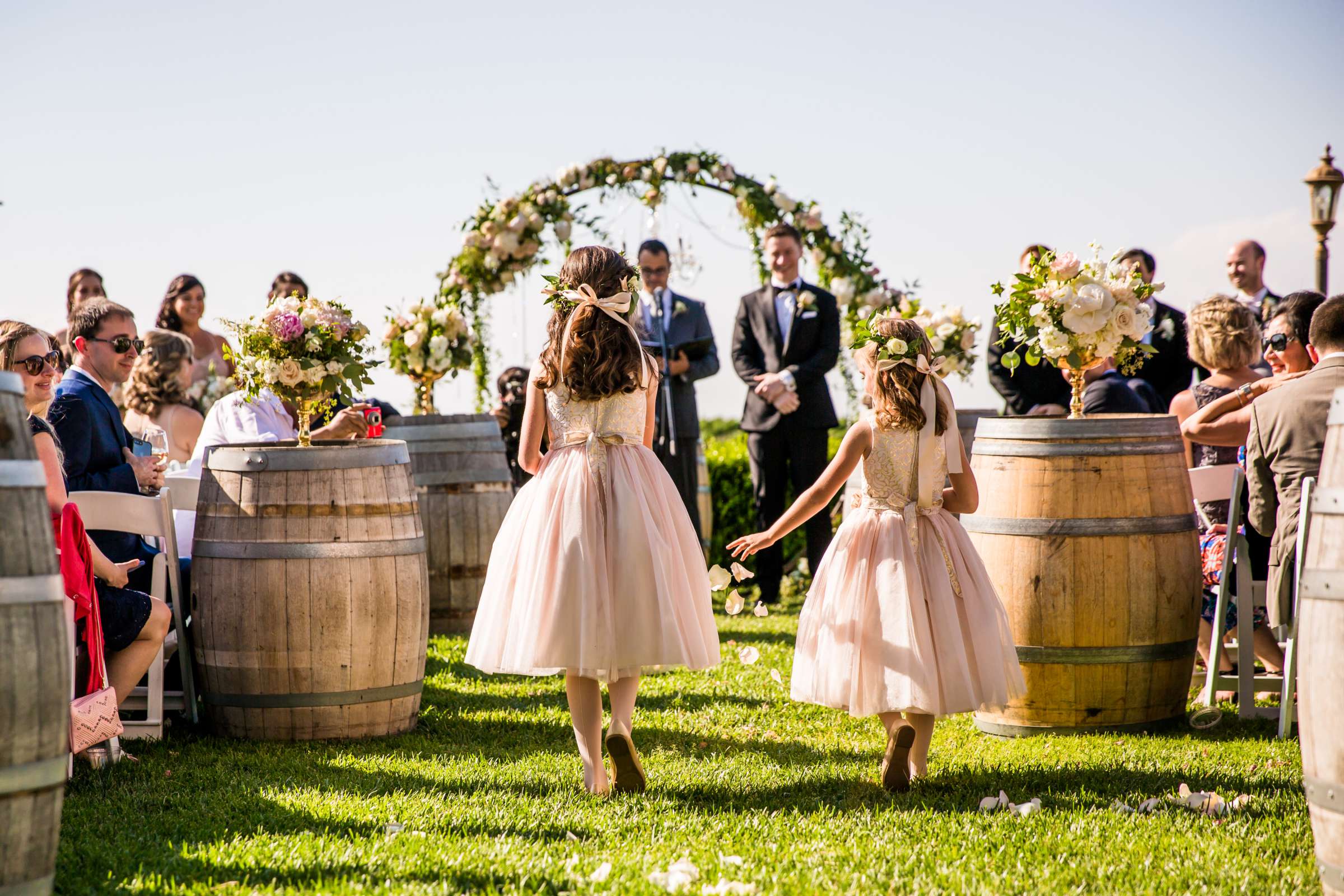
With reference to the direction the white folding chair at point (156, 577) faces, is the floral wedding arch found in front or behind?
in front

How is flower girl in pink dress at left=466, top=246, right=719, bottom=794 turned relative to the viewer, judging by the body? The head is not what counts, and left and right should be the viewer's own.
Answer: facing away from the viewer

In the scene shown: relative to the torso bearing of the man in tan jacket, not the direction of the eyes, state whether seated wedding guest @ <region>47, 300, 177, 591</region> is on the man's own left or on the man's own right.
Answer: on the man's own left

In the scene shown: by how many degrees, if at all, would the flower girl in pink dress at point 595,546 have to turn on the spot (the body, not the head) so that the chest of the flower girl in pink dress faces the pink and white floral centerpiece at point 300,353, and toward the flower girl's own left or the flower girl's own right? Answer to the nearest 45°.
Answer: approximately 45° to the flower girl's own left

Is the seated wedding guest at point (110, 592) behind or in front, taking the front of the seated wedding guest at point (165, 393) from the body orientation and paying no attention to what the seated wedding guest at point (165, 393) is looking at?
behind

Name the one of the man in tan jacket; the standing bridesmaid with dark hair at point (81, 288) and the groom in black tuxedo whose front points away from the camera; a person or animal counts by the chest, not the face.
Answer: the man in tan jacket

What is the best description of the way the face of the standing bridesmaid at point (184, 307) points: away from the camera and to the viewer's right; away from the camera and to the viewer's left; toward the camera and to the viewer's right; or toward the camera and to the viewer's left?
toward the camera and to the viewer's right

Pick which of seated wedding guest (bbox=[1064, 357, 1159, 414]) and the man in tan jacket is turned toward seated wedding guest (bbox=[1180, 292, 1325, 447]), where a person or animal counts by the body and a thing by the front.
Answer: the man in tan jacket
